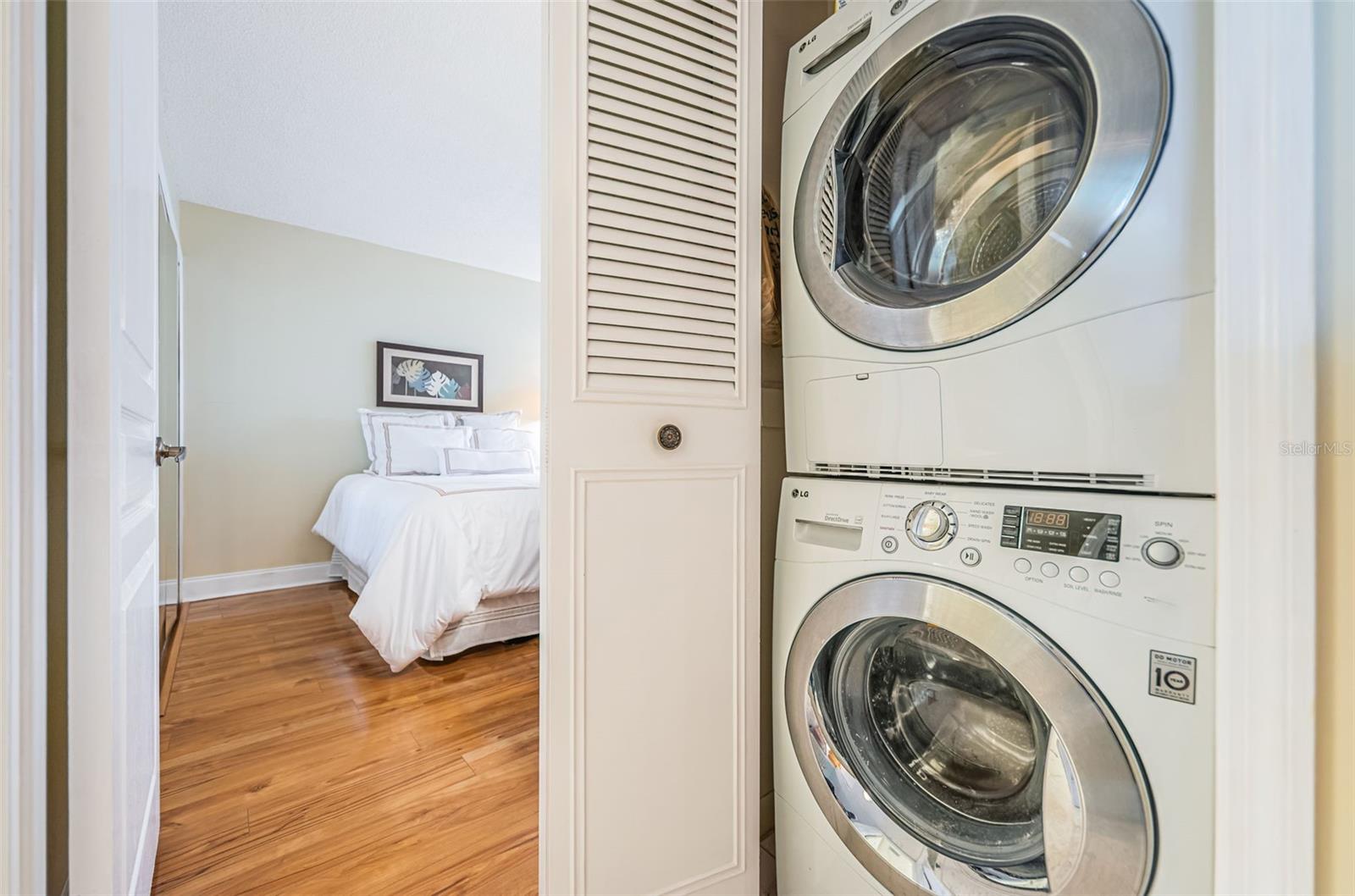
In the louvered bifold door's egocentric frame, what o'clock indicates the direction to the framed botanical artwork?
The framed botanical artwork is roughly at 5 o'clock from the louvered bifold door.

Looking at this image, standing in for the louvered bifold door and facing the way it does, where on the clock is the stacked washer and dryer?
The stacked washer and dryer is roughly at 10 o'clock from the louvered bifold door.

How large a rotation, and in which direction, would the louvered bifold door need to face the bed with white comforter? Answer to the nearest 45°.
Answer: approximately 135° to its right

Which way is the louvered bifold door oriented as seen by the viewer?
toward the camera

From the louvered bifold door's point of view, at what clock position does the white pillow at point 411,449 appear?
The white pillow is roughly at 5 o'clock from the louvered bifold door.

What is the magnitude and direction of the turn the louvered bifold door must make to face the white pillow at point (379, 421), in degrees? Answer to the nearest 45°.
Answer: approximately 135° to its right

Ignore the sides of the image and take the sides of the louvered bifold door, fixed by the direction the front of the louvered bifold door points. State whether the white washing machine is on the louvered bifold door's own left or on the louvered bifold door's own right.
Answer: on the louvered bifold door's own left

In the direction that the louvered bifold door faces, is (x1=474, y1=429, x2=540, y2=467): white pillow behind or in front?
behind

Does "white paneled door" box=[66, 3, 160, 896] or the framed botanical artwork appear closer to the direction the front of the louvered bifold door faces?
the white paneled door
